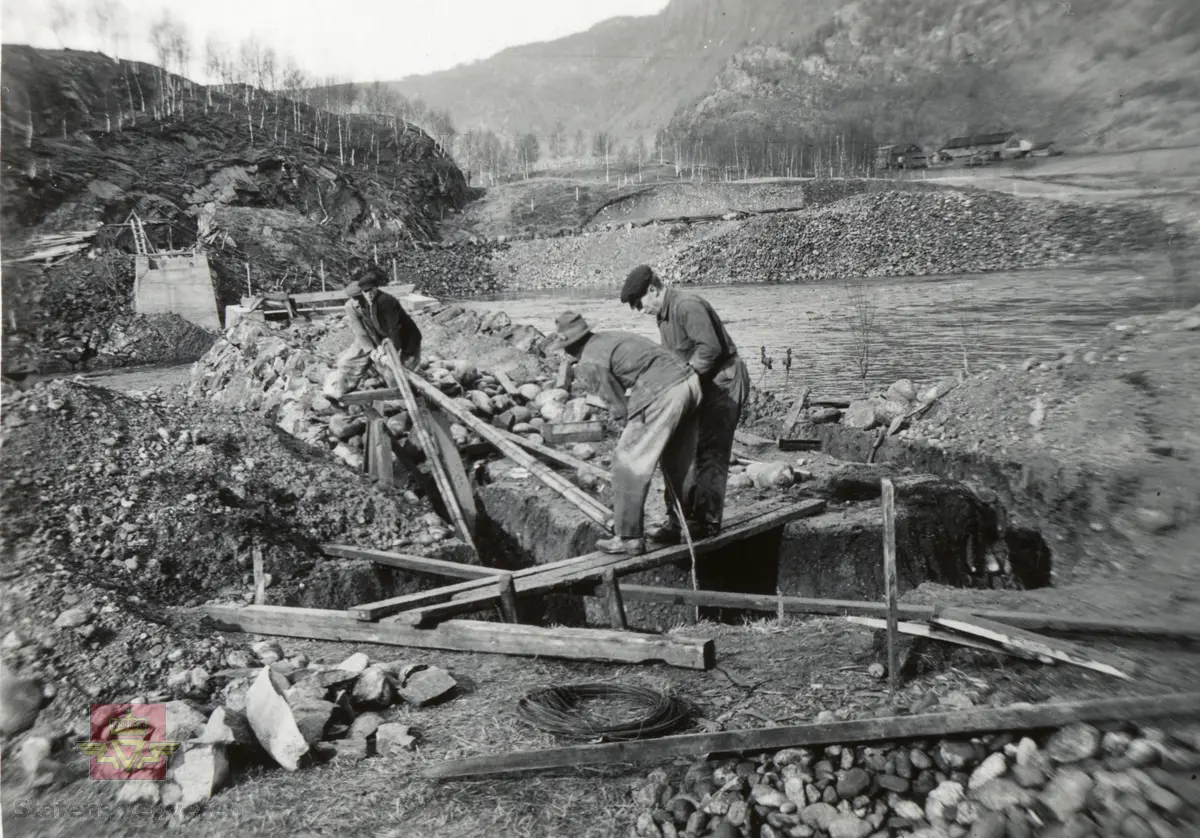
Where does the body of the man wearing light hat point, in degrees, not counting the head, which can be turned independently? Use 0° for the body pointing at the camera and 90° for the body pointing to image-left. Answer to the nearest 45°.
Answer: approximately 90°

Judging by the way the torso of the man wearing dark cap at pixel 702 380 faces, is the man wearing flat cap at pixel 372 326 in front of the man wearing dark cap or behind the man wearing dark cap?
in front

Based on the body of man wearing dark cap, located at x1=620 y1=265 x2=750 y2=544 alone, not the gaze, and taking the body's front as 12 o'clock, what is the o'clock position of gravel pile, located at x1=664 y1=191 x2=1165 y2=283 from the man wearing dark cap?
The gravel pile is roughly at 4 o'clock from the man wearing dark cap.

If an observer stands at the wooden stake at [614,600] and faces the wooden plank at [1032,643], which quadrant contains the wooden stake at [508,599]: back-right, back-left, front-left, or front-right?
back-right

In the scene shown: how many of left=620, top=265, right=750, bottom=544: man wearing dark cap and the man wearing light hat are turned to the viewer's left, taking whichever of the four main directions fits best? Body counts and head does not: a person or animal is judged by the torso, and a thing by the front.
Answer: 2

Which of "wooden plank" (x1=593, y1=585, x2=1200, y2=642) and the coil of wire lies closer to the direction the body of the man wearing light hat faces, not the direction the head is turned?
the coil of wire

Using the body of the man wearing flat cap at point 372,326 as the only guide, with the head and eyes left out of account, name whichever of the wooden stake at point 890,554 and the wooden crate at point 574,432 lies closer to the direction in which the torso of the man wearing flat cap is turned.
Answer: the wooden stake

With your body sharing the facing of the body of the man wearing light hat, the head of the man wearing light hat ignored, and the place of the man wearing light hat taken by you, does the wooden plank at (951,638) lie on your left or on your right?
on your left

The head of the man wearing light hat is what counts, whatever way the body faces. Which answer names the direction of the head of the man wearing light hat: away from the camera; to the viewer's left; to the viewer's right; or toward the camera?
to the viewer's left

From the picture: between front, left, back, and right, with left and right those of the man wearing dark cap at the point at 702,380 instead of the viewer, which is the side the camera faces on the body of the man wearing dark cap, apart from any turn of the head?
left

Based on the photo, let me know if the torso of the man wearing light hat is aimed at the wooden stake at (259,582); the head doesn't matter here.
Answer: yes
